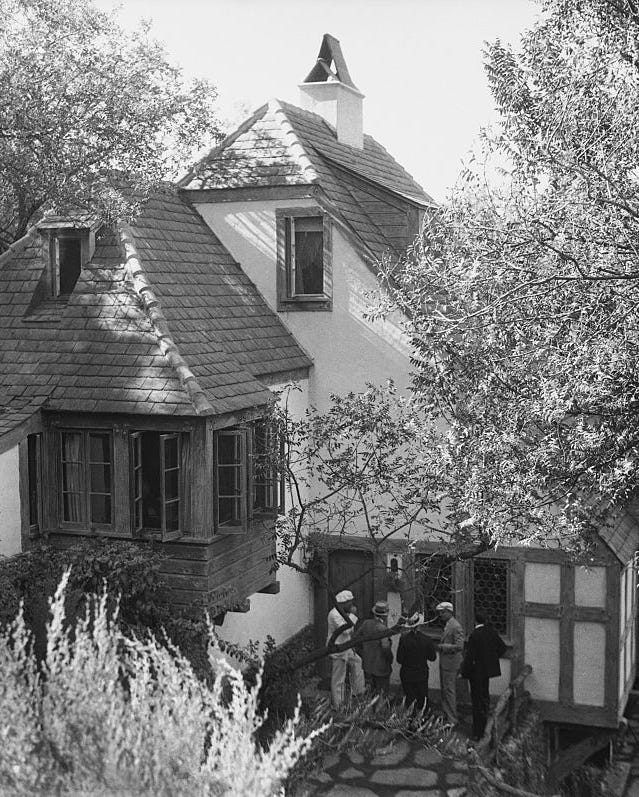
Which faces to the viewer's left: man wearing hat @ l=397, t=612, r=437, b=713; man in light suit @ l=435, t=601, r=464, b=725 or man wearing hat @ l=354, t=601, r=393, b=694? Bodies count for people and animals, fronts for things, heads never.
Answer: the man in light suit

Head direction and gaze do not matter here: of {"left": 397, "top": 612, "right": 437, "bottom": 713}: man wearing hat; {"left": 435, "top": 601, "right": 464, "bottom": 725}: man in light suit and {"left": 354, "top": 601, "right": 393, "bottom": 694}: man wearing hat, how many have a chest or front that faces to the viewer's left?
1

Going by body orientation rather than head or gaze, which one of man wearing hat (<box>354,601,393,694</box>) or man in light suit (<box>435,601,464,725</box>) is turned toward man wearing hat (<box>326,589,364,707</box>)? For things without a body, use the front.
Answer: the man in light suit

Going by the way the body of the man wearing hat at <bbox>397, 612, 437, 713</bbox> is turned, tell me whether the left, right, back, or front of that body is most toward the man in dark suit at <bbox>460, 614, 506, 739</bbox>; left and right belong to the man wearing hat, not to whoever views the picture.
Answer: right

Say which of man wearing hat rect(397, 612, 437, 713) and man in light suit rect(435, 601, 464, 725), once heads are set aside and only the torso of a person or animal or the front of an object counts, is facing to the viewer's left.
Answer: the man in light suit

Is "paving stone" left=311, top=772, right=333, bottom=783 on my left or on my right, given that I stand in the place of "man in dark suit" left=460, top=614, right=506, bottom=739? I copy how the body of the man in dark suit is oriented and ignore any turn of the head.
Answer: on my left

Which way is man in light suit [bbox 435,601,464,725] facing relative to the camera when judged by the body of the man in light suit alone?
to the viewer's left

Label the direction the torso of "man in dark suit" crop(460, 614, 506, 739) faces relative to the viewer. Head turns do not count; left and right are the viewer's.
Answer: facing away from the viewer and to the left of the viewer

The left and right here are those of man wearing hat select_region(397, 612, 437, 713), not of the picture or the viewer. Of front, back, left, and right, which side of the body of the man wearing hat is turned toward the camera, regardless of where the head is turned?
back

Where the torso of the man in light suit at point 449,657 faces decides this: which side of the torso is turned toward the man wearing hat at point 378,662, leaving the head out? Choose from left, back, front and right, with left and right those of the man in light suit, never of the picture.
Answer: front
